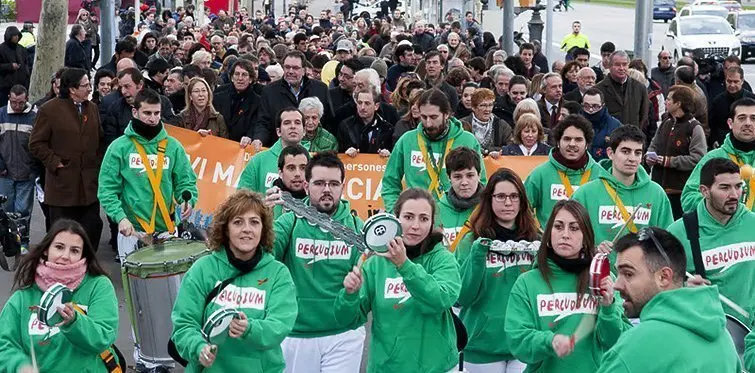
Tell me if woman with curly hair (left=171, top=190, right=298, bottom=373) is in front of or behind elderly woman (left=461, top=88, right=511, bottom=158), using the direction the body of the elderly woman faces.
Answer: in front

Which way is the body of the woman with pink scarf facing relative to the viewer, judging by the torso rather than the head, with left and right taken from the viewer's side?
facing the viewer

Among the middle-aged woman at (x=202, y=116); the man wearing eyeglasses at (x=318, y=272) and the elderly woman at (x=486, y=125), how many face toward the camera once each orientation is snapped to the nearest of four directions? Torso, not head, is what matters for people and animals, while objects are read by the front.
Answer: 3

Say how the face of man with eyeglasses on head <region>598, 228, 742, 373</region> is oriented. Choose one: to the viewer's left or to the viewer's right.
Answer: to the viewer's left

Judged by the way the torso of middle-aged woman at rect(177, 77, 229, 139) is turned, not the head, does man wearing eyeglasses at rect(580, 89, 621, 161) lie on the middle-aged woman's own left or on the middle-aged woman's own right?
on the middle-aged woman's own left

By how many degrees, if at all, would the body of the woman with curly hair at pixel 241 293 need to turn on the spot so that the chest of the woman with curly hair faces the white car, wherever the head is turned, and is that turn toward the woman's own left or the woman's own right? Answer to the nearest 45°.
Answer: approximately 135° to the woman's own left

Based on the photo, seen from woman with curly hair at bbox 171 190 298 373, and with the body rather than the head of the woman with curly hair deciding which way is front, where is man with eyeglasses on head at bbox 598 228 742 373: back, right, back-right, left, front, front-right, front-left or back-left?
front-left

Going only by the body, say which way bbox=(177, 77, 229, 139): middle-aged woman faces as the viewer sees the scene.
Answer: toward the camera

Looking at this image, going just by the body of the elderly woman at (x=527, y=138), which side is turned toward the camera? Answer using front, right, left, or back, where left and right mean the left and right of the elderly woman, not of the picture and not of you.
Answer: front

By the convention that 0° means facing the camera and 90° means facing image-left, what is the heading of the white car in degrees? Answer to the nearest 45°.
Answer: approximately 315°

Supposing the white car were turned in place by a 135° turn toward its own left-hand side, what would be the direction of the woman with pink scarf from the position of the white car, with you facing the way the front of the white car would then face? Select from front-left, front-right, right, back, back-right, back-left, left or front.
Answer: back
